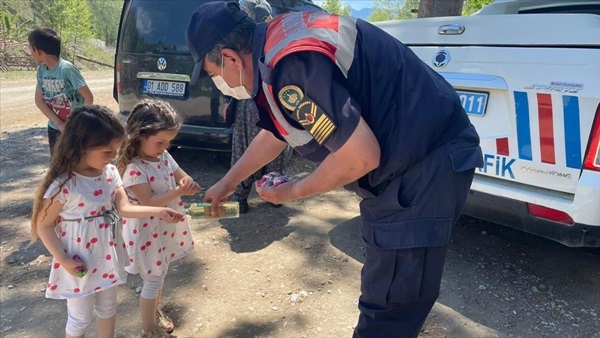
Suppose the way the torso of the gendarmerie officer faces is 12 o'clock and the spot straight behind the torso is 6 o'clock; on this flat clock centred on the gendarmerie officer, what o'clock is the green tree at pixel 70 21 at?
The green tree is roughly at 2 o'clock from the gendarmerie officer.

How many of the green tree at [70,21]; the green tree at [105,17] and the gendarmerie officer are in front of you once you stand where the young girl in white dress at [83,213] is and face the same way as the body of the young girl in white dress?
1

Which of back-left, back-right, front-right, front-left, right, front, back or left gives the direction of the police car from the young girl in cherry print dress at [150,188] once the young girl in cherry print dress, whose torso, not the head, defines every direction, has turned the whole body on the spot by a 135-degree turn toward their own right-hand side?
back

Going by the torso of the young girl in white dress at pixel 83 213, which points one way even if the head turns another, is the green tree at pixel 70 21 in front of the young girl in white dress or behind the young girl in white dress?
behind

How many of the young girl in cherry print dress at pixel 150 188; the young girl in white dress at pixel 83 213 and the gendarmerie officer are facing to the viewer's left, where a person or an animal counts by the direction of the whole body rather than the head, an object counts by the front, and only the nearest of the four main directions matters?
1

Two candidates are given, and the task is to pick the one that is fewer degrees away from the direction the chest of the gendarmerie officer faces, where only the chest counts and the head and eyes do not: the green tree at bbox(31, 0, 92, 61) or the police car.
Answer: the green tree

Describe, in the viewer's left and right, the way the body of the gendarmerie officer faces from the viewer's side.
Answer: facing to the left of the viewer

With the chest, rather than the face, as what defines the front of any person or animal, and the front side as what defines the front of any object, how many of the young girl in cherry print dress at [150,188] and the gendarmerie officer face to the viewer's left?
1

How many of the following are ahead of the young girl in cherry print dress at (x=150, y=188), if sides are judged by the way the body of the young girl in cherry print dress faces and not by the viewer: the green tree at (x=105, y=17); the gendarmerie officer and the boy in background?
1

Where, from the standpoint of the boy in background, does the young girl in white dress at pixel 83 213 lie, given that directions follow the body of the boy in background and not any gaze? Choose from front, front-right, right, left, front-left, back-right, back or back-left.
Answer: front-left

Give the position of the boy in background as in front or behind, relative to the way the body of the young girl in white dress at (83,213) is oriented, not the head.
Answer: behind

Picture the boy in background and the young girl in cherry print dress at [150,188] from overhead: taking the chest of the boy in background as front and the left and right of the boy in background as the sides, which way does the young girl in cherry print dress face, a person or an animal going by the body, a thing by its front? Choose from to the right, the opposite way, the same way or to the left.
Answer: to the left

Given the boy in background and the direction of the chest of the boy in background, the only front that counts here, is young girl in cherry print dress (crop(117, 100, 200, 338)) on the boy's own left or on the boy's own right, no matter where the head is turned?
on the boy's own left

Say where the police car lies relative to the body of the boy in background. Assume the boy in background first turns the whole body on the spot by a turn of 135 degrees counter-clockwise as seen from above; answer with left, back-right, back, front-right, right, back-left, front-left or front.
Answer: front-right

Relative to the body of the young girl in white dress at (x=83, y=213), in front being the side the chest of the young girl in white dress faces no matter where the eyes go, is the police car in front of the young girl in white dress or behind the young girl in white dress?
in front

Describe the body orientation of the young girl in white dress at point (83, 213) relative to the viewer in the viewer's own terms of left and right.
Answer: facing the viewer and to the right of the viewer

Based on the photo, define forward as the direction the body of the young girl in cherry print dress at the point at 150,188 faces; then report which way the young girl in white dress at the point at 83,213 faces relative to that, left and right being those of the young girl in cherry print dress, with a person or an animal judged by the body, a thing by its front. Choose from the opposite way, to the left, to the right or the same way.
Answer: the same way
